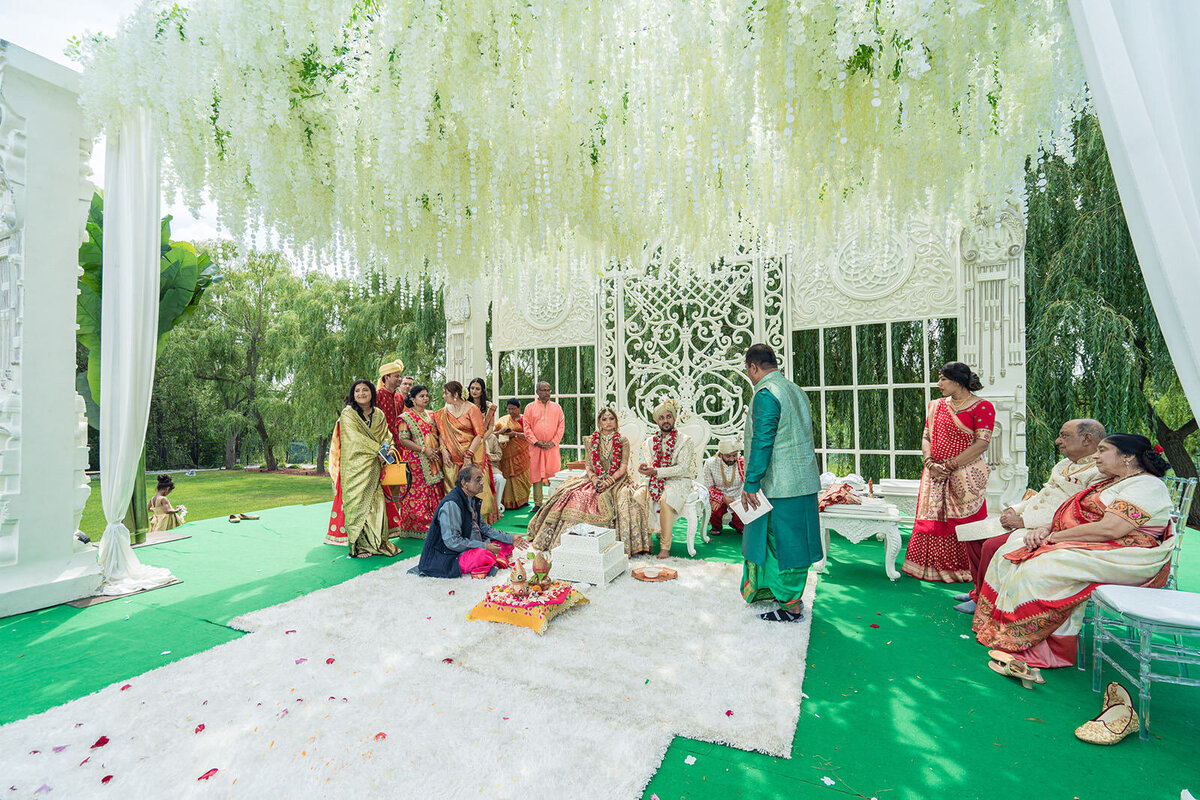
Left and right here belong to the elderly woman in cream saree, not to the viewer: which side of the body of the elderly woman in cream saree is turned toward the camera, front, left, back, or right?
left

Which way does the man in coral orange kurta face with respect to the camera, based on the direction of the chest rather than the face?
toward the camera

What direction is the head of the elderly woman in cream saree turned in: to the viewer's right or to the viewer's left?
to the viewer's left

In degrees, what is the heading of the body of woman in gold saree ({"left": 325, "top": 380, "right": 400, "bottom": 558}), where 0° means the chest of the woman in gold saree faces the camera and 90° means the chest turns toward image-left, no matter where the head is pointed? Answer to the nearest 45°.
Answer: approximately 315°

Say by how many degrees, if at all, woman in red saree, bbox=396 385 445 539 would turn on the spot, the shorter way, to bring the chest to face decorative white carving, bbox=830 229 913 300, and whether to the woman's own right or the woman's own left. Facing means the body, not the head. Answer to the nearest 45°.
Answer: approximately 45° to the woman's own left

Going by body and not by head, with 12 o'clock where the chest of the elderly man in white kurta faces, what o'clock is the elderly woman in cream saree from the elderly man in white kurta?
The elderly woman in cream saree is roughly at 9 o'clock from the elderly man in white kurta.

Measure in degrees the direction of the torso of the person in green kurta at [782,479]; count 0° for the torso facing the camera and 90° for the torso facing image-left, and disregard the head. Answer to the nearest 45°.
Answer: approximately 135°

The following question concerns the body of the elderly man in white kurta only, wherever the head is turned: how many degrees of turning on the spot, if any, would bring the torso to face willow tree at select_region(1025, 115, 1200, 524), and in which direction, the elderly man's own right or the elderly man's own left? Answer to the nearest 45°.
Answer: approximately 90° to the elderly man's own right

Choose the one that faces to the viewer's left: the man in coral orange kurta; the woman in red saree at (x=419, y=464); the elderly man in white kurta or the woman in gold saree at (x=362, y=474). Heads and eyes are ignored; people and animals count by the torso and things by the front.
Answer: the elderly man in white kurta

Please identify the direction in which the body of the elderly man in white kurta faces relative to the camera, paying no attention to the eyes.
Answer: to the viewer's left

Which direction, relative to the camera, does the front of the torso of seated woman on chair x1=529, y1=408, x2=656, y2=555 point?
toward the camera

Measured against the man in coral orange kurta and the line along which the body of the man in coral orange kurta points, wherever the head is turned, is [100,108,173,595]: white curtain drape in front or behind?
in front

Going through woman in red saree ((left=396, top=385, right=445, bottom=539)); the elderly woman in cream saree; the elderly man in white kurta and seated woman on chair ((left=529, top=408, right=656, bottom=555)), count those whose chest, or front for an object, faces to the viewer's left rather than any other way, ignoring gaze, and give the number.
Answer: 2

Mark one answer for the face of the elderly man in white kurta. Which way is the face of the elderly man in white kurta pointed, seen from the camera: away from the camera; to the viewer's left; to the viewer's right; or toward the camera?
to the viewer's left

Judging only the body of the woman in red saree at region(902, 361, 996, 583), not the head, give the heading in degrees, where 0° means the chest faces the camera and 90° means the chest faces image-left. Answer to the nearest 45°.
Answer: approximately 45°
